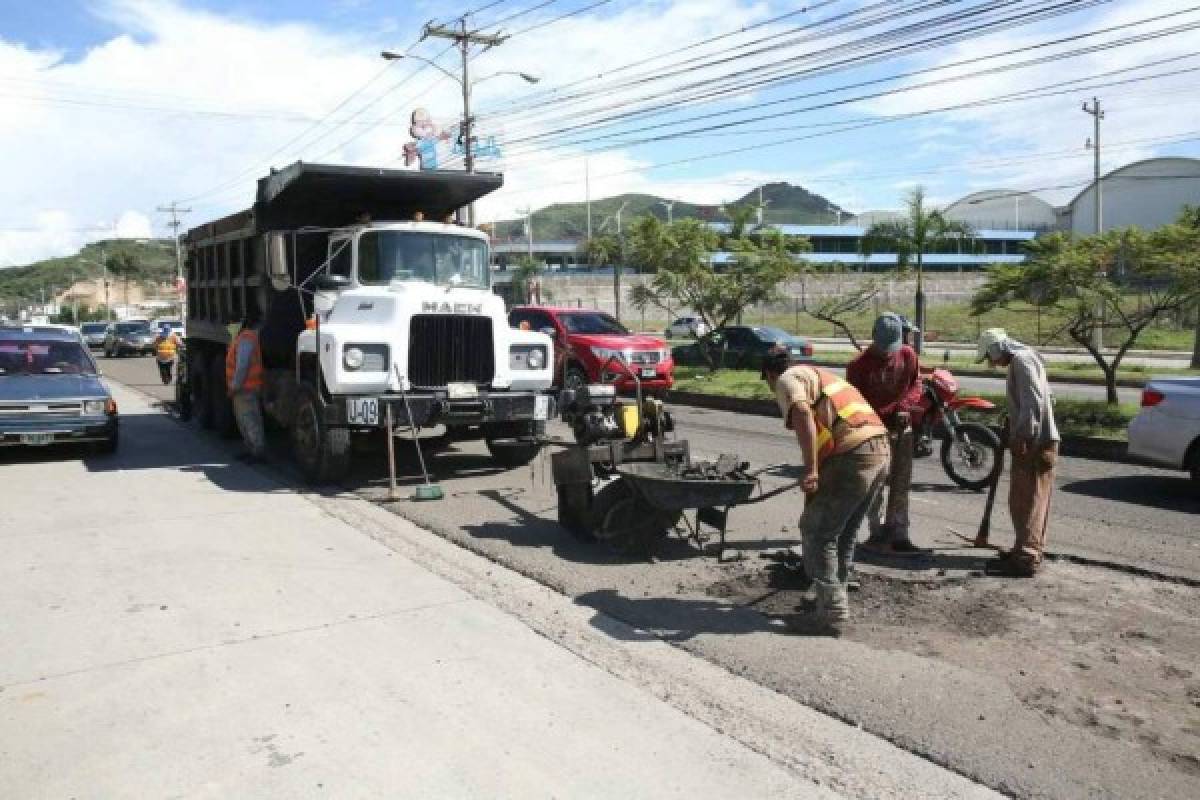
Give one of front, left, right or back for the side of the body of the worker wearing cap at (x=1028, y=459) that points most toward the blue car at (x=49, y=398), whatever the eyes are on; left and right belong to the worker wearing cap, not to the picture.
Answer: front

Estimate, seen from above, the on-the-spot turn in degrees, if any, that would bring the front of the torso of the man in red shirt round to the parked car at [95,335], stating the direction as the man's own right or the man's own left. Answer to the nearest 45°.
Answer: approximately 135° to the man's own right

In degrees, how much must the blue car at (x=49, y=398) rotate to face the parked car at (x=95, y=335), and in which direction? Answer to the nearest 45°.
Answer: approximately 180°

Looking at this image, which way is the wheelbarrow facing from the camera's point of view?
to the viewer's left

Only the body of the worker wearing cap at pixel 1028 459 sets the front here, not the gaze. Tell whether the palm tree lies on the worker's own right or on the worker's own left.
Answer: on the worker's own right

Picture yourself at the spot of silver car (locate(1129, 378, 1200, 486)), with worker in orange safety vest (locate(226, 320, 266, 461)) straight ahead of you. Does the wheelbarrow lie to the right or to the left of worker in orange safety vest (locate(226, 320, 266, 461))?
left

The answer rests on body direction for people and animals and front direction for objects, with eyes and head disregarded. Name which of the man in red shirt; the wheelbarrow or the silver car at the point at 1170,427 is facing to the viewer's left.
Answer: the wheelbarrow

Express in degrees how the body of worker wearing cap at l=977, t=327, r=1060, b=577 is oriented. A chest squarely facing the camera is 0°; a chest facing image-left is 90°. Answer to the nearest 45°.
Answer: approximately 90°

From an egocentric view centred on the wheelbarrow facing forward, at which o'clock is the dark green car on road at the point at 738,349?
The dark green car on road is roughly at 3 o'clock from the wheelbarrow.

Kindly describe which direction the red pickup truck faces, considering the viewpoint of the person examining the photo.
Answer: facing the viewer and to the right of the viewer

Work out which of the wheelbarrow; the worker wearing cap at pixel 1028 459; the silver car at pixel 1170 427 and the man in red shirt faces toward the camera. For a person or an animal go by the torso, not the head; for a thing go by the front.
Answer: the man in red shirt

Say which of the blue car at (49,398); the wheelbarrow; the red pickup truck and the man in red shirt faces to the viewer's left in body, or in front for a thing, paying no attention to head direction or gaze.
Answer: the wheelbarrow

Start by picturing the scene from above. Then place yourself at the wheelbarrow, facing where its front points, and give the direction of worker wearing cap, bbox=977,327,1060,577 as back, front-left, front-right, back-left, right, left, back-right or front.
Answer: back

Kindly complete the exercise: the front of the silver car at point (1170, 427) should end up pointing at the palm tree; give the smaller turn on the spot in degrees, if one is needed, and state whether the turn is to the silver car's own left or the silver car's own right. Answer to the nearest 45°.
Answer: approximately 90° to the silver car's own left

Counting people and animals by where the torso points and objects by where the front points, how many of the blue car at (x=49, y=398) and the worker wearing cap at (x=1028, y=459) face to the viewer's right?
0

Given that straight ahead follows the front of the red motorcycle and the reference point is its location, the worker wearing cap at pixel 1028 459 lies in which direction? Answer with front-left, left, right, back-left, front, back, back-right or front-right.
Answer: front-right

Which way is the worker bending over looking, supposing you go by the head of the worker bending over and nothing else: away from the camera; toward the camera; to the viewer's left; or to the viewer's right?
to the viewer's left

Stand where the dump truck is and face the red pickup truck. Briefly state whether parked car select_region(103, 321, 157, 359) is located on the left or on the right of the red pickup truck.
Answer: left
